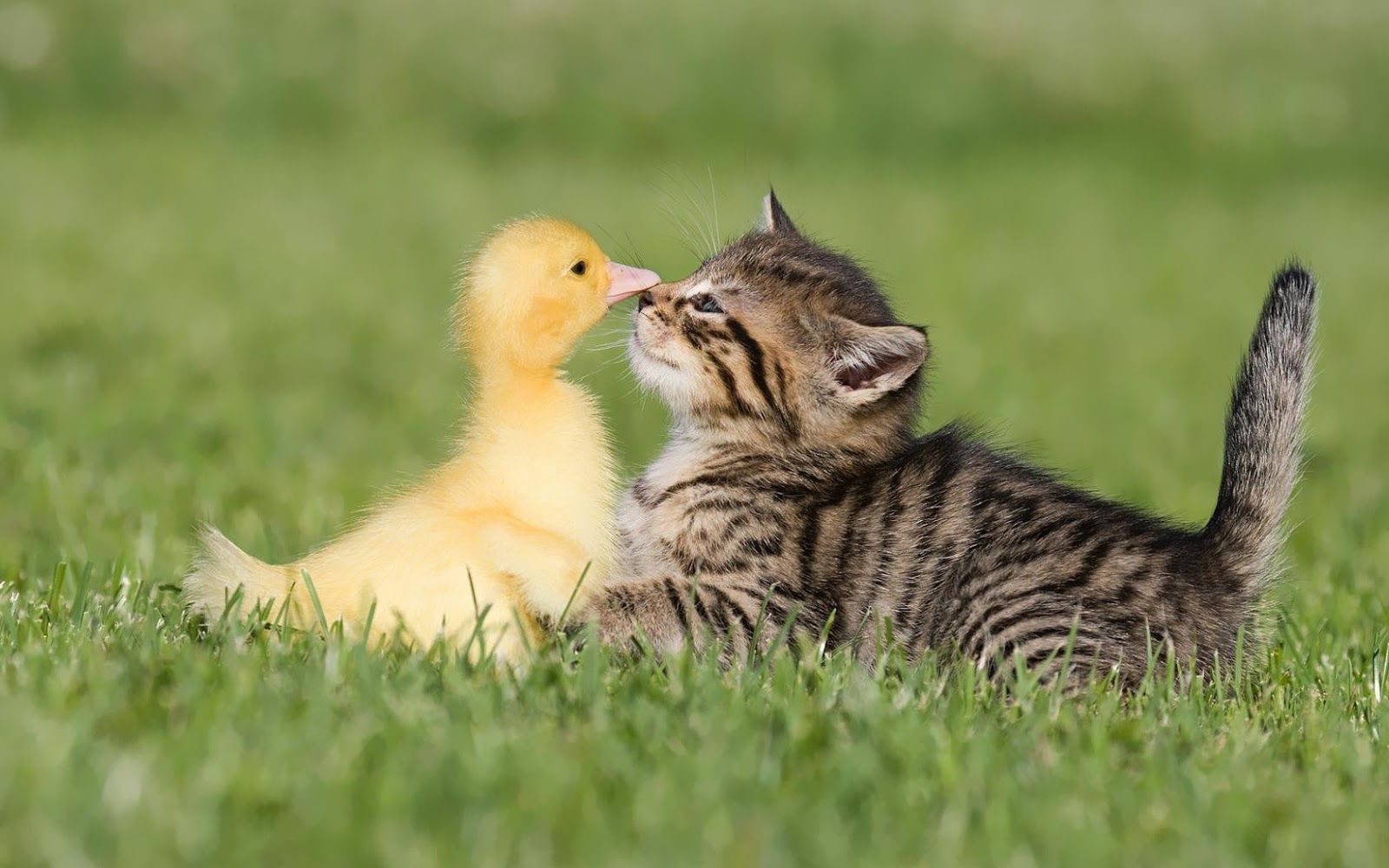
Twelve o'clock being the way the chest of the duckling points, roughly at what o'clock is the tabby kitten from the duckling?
The tabby kitten is roughly at 11 o'clock from the duckling.

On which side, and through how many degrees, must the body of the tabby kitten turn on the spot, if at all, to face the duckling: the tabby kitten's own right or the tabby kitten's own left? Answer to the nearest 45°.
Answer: approximately 45° to the tabby kitten's own left

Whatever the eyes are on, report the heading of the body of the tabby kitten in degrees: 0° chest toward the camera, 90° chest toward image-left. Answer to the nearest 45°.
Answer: approximately 90°

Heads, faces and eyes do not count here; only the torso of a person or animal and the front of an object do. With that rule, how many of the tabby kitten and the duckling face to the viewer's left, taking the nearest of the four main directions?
1

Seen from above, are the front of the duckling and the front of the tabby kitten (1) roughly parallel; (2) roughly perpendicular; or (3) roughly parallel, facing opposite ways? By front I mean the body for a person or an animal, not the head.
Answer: roughly parallel, facing opposite ways

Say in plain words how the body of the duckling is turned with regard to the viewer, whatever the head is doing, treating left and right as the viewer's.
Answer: facing to the right of the viewer

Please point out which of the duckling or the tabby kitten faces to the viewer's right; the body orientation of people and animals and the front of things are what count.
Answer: the duckling
